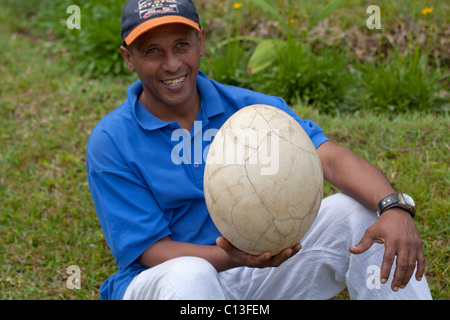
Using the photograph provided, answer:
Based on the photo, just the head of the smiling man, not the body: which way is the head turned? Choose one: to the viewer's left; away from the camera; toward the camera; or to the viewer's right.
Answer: toward the camera

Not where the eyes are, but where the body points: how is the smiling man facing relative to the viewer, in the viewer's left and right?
facing the viewer and to the right of the viewer
